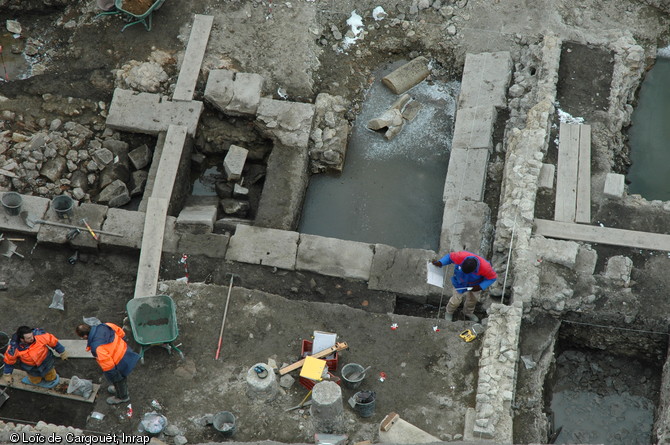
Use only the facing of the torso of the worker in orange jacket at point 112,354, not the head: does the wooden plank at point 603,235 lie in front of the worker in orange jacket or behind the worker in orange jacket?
behind

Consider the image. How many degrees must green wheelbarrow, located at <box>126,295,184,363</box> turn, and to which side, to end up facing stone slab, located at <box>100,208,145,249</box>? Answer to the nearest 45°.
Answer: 0° — it already faces it

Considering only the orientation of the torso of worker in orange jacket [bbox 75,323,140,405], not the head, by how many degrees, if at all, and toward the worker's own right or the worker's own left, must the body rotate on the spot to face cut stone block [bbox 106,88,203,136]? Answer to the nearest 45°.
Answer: approximately 90° to the worker's own right

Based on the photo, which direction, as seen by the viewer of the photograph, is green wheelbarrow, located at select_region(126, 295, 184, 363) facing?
facing away from the viewer

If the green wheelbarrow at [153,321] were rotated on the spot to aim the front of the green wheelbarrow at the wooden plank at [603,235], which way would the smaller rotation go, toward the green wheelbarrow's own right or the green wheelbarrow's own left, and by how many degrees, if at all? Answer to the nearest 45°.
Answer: approximately 90° to the green wheelbarrow's own right

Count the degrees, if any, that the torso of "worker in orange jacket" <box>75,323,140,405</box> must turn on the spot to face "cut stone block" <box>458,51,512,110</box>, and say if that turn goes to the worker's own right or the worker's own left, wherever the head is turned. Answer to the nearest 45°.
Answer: approximately 135° to the worker's own right

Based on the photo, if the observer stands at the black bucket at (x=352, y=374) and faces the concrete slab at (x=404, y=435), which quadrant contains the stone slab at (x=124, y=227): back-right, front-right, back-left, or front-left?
back-right

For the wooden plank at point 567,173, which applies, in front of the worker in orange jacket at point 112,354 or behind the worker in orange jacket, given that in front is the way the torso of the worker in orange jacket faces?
behind

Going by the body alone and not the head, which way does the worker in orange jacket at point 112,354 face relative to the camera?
to the viewer's left

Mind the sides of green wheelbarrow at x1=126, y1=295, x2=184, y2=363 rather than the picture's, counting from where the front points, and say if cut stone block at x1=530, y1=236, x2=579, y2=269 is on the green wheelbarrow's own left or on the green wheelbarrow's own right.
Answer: on the green wheelbarrow's own right

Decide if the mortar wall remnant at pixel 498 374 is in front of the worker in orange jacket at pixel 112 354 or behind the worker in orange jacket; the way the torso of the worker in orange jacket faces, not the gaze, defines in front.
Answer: behind
